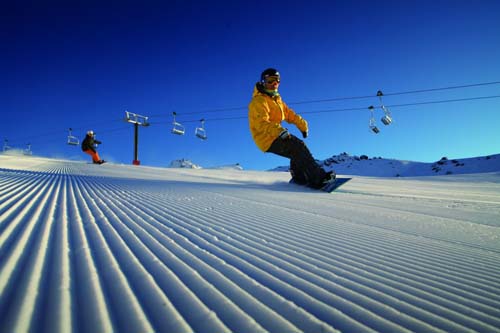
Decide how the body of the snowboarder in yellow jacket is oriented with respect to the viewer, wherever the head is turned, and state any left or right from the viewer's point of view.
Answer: facing the viewer and to the right of the viewer

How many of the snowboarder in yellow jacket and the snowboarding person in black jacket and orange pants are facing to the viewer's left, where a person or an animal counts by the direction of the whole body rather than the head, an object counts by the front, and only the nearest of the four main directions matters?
0

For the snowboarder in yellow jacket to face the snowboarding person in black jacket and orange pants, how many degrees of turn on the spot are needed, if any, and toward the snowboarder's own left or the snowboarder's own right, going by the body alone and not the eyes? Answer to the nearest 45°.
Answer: approximately 180°

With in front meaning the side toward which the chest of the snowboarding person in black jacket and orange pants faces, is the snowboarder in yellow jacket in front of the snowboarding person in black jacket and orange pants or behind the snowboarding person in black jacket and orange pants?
in front
